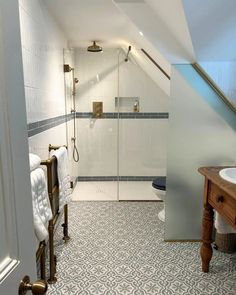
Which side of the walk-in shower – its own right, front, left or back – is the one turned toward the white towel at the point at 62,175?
front

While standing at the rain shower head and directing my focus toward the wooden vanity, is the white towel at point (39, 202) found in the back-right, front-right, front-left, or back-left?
front-right

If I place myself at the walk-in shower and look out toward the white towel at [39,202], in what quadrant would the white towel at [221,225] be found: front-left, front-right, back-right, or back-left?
front-left

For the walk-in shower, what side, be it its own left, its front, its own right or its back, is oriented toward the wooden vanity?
front

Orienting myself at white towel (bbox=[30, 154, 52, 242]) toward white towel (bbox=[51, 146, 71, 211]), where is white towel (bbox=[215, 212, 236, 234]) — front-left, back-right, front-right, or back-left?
front-right

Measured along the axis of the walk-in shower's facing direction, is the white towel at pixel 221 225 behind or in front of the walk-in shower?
in front

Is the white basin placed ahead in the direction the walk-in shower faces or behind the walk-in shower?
ahead

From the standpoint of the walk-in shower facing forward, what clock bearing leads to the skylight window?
The skylight window is roughly at 11 o'clock from the walk-in shower.

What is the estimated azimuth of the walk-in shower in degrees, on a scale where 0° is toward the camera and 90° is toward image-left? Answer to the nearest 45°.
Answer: approximately 0°
